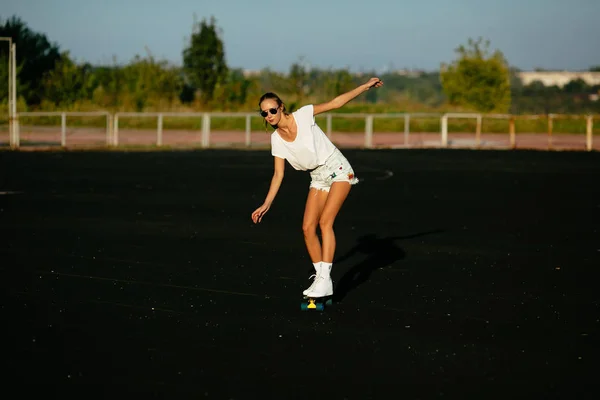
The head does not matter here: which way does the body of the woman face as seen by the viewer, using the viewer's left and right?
facing the viewer and to the left of the viewer
